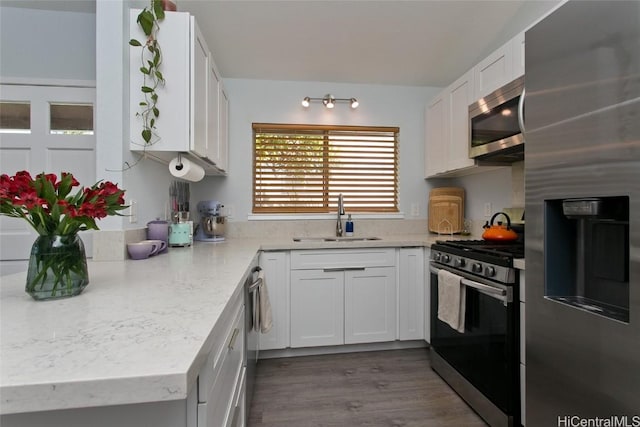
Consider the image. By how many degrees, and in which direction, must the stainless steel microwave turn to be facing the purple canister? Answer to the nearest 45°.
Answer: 0° — it already faces it

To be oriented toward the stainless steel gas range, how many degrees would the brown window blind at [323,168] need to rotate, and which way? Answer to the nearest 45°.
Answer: approximately 45° to its left

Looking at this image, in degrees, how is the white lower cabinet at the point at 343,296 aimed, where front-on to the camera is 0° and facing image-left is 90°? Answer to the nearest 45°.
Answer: approximately 0°

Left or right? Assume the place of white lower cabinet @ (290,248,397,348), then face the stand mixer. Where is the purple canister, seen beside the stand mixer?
left

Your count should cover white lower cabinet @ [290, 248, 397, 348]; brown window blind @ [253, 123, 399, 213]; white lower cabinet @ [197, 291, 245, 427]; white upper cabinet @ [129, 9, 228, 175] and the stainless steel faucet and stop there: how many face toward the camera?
3

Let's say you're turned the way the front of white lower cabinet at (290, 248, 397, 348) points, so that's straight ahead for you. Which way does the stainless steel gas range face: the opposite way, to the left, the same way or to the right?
to the right

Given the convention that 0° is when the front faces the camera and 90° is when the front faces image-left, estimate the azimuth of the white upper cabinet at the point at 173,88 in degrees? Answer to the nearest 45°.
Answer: approximately 270°
